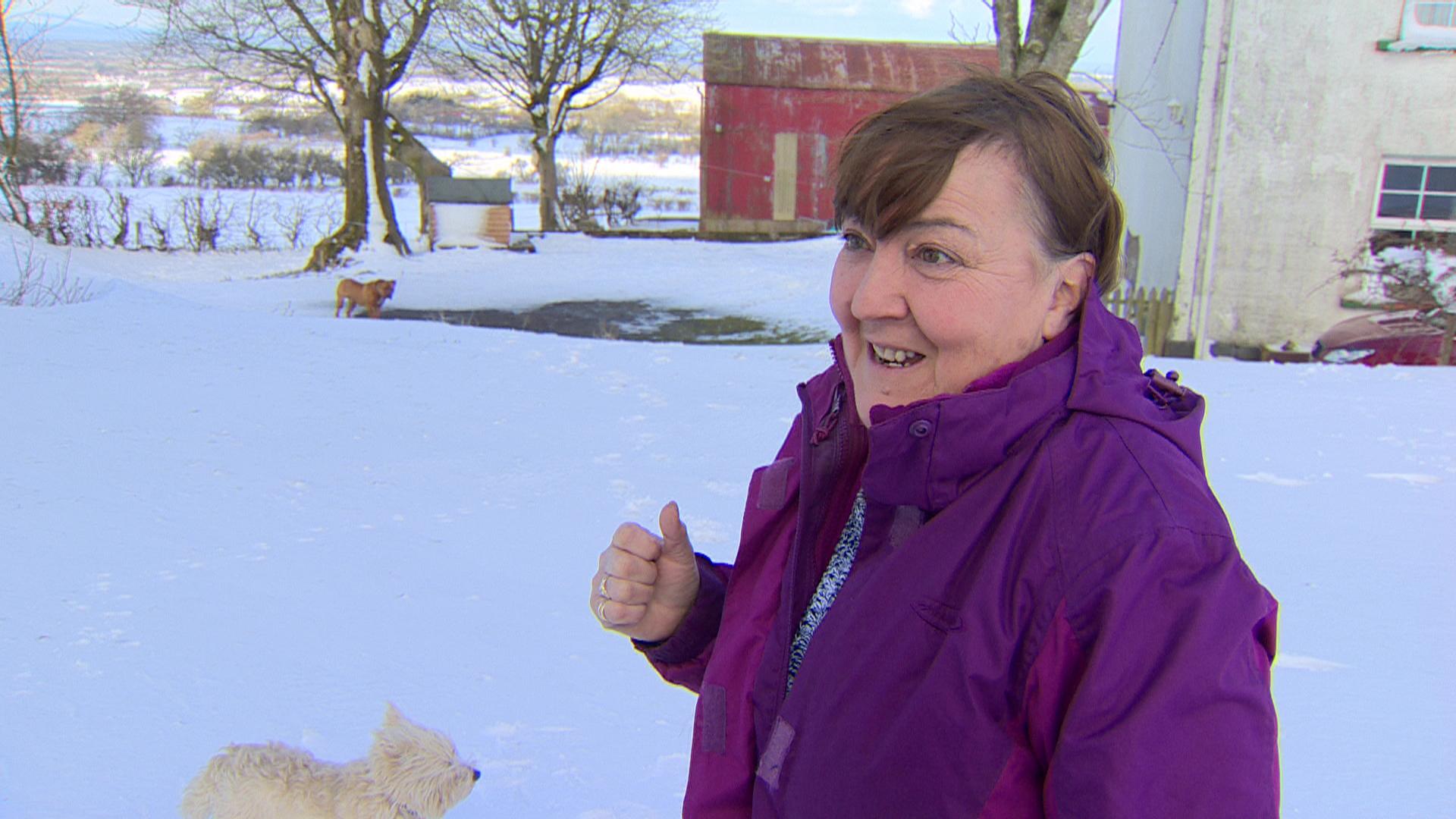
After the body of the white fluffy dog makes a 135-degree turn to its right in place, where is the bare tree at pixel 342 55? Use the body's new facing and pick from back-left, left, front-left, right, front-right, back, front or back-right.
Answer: back-right

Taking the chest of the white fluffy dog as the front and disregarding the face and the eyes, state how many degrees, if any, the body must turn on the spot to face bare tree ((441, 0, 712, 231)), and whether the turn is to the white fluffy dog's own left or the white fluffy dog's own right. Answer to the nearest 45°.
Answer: approximately 90° to the white fluffy dog's own left

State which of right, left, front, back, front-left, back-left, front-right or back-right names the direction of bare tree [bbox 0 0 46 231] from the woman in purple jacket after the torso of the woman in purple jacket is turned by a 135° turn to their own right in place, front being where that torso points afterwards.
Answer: front-left

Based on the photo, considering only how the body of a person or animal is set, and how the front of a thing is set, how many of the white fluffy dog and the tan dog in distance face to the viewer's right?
2

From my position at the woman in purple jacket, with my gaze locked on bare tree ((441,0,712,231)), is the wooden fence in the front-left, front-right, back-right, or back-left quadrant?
front-right

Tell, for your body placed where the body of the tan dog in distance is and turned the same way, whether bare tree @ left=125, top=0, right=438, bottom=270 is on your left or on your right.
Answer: on your left

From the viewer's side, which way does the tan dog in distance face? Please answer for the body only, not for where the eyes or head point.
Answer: to the viewer's right

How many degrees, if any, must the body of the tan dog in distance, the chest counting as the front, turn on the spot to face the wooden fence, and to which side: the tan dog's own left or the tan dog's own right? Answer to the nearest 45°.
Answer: approximately 45° to the tan dog's own right

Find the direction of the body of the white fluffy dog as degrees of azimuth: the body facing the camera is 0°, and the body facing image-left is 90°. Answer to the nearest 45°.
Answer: approximately 270°

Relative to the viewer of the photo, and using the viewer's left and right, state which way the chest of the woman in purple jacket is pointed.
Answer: facing the viewer and to the left of the viewer

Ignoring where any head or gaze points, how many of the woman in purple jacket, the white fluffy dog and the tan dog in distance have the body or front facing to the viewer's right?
2

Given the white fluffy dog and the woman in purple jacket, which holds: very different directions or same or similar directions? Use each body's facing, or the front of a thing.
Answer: very different directions

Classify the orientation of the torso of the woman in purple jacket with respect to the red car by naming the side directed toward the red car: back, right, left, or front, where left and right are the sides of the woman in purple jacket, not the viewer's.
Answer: back

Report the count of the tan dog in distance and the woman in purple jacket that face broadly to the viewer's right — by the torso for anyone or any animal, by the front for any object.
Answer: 1

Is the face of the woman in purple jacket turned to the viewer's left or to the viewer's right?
to the viewer's left
